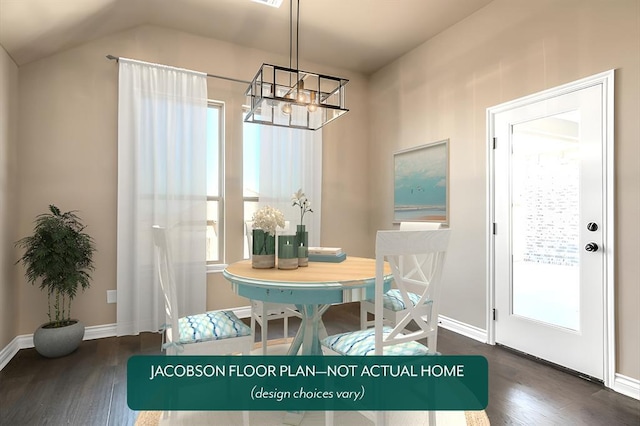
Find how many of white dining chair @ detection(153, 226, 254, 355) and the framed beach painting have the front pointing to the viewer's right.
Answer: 1

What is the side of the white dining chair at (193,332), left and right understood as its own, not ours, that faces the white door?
front

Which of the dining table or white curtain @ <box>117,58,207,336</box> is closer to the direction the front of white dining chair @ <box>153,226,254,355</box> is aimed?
the dining table

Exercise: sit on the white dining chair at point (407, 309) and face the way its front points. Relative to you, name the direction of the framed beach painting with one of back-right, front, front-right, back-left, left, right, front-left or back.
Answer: front-right

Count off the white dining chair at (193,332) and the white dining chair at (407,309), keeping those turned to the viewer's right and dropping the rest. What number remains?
1

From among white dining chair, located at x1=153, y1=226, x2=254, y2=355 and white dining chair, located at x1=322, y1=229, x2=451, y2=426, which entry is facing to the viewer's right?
white dining chair, located at x1=153, y1=226, x2=254, y2=355

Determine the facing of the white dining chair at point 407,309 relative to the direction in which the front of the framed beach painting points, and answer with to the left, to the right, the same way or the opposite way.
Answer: to the right

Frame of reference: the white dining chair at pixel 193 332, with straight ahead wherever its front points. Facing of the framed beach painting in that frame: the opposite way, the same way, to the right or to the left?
the opposite way

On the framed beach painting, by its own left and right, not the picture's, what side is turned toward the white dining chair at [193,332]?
front

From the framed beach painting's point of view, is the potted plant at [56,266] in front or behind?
in front

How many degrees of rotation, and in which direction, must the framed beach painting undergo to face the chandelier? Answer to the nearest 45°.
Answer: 0° — it already faces it

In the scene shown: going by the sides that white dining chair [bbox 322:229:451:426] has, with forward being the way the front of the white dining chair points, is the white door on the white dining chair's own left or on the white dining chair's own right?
on the white dining chair's own right

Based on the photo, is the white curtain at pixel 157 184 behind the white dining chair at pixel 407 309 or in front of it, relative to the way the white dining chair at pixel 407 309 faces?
in front

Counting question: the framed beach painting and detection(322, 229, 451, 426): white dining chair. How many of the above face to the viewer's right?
0

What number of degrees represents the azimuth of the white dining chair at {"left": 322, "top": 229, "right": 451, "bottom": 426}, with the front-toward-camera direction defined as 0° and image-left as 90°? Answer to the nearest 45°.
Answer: approximately 135°

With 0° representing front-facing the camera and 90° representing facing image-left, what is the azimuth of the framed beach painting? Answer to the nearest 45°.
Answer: approximately 45°

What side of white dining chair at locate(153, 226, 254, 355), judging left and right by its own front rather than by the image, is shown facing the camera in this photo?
right
